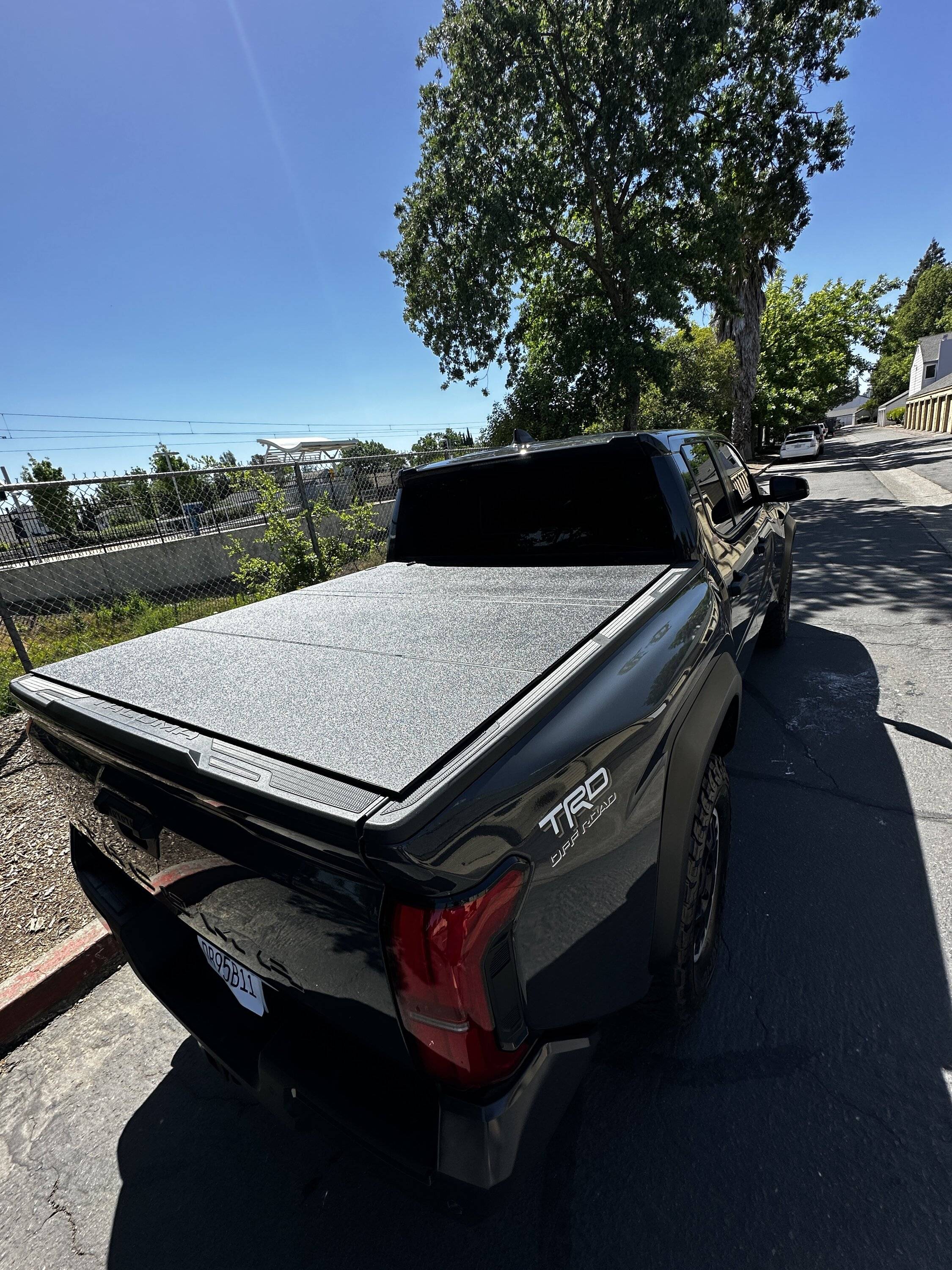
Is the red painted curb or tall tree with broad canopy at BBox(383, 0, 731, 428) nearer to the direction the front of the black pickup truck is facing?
the tall tree with broad canopy

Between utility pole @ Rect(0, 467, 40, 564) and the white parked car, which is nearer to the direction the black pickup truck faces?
the white parked car

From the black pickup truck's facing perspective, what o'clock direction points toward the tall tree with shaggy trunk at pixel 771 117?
The tall tree with shaggy trunk is roughly at 12 o'clock from the black pickup truck.

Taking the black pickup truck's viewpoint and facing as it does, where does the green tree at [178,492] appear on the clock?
The green tree is roughly at 10 o'clock from the black pickup truck.

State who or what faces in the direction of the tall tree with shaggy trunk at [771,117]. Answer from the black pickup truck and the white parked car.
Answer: the black pickup truck

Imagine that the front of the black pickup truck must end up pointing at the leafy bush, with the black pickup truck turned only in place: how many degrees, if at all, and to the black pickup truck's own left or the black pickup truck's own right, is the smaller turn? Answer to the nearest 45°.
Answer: approximately 45° to the black pickup truck's own left

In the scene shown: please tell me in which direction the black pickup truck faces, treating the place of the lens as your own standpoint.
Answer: facing away from the viewer and to the right of the viewer

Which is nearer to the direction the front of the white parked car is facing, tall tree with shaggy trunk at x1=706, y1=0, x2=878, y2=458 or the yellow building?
the yellow building
